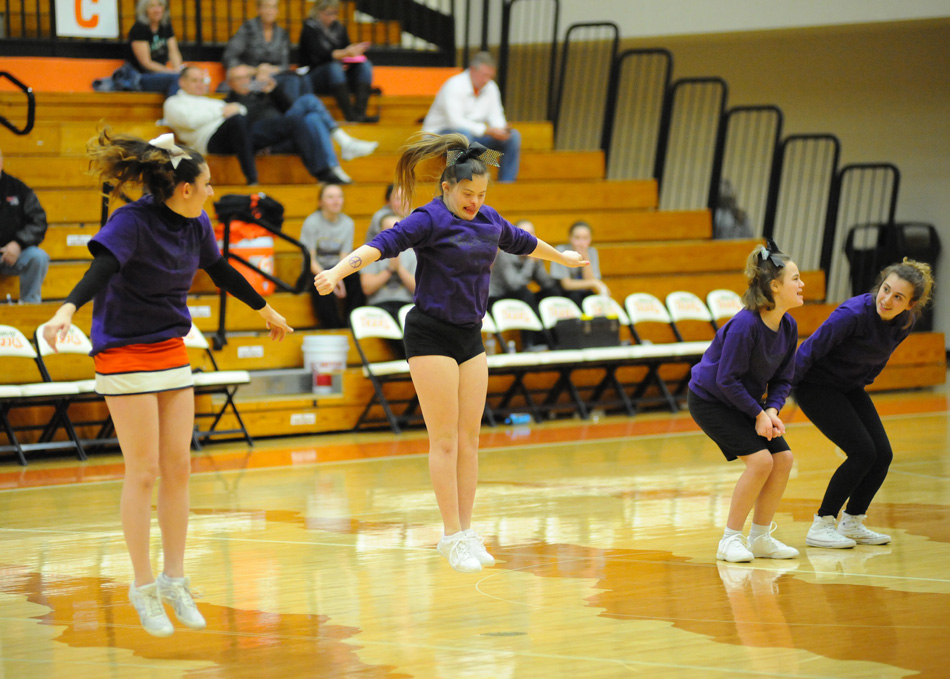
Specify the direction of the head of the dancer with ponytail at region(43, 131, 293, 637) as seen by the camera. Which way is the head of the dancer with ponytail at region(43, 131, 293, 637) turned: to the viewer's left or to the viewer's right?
to the viewer's right

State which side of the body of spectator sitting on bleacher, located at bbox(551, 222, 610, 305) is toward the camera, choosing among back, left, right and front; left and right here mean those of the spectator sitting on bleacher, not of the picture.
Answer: front

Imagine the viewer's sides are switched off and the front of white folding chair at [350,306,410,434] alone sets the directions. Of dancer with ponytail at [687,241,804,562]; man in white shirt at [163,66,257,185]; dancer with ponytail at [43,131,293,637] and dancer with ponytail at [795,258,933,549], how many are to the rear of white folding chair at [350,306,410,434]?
1

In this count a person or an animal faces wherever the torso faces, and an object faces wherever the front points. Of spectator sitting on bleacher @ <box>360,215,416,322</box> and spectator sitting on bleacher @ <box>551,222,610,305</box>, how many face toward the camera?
2

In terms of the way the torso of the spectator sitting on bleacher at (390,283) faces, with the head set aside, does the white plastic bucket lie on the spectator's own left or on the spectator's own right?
on the spectator's own right

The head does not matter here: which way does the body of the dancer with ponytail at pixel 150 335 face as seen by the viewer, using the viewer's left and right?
facing the viewer and to the right of the viewer

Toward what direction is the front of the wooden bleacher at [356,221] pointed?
toward the camera

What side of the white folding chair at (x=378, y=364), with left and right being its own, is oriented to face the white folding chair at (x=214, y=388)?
right

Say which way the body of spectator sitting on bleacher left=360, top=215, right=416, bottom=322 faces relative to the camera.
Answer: toward the camera

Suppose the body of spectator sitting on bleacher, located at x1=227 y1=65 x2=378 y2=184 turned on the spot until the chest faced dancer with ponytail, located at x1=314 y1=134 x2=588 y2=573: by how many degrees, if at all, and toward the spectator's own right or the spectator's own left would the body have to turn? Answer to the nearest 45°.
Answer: approximately 45° to the spectator's own right
